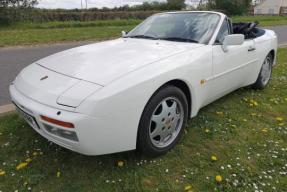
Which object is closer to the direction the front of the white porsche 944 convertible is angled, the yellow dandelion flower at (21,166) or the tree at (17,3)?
the yellow dandelion flower

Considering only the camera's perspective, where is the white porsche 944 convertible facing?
facing the viewer and to the left of the viewer
